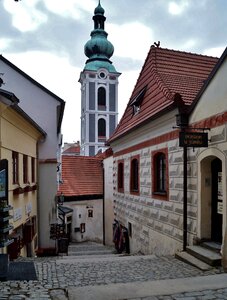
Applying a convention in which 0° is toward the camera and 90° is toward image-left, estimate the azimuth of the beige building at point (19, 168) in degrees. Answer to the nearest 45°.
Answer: approximately 270°

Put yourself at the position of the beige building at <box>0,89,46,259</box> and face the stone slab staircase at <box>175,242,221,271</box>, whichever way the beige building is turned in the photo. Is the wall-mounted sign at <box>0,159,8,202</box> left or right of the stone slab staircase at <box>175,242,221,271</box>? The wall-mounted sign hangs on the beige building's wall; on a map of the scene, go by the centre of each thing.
right

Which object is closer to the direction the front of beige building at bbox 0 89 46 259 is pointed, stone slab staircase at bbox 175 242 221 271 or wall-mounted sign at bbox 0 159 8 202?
the stone slab staircase

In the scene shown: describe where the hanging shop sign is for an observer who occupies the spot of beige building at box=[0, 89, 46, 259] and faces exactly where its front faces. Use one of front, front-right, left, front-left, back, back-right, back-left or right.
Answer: front-right

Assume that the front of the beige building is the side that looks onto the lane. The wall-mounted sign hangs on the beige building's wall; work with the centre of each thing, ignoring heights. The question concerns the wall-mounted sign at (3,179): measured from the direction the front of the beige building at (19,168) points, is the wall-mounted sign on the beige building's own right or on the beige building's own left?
on the beige building's own right
